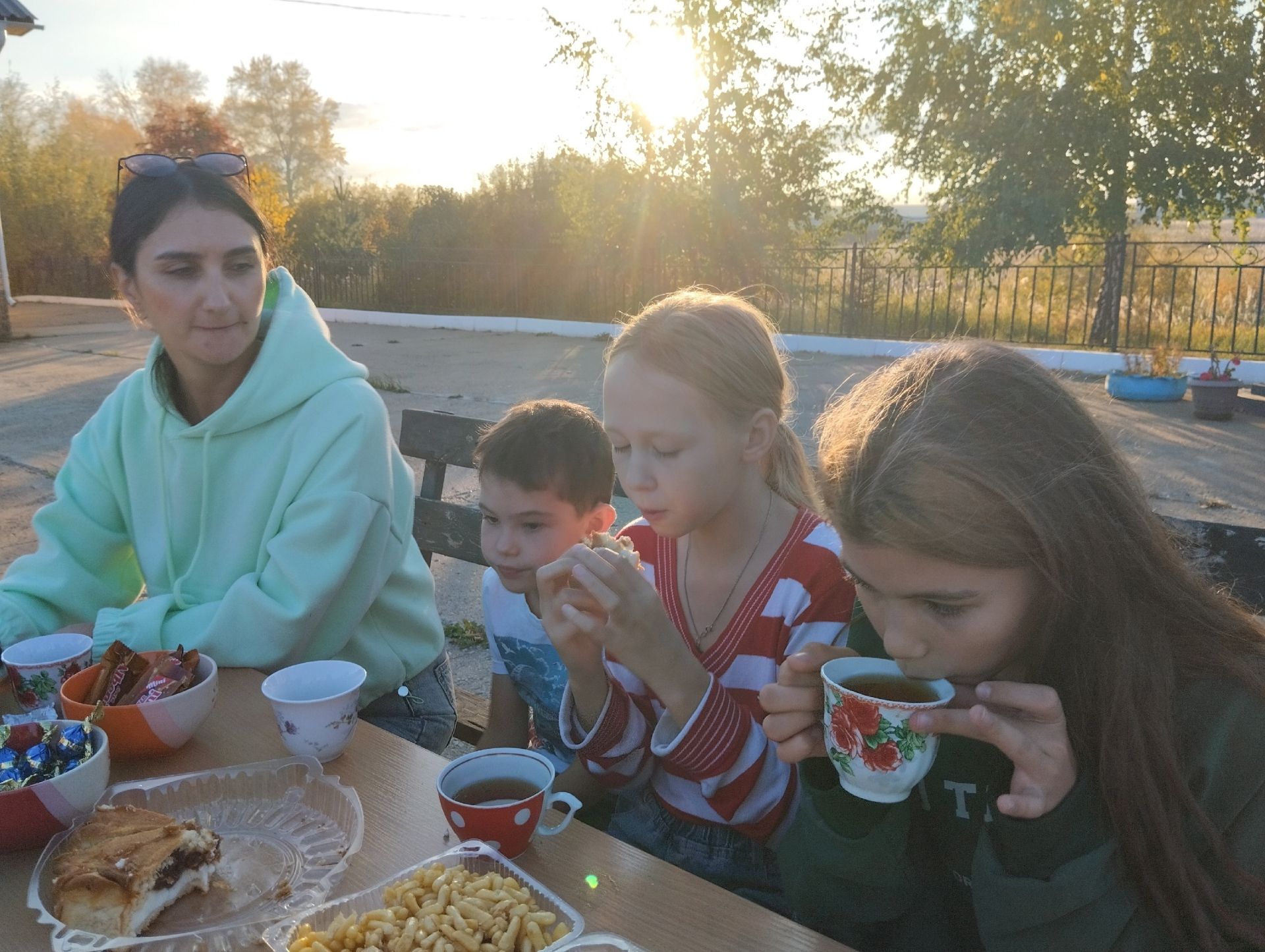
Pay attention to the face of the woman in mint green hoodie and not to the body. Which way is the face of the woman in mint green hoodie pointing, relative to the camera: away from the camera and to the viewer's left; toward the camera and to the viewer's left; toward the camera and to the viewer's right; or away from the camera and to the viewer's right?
toward the camera and to the viewer's right

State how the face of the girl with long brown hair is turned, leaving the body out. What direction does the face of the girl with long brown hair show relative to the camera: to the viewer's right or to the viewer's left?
to the viewer's left

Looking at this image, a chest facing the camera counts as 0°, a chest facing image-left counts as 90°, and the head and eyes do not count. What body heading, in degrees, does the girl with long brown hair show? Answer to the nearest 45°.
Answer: approximately 45°

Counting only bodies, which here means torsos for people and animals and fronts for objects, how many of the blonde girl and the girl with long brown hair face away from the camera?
0

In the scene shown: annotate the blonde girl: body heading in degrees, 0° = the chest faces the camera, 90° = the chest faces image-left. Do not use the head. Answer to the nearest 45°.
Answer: approximately 45°

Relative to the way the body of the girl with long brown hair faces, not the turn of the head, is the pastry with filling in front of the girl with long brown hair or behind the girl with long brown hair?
in front

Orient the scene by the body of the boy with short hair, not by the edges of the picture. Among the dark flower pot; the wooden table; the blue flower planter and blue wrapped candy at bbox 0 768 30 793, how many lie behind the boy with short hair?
2

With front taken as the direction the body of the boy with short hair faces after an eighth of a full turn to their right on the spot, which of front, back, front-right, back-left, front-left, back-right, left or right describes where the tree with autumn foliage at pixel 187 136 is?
front-right

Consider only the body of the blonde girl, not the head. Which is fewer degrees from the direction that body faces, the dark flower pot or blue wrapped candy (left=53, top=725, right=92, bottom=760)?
the blue wrapped candy

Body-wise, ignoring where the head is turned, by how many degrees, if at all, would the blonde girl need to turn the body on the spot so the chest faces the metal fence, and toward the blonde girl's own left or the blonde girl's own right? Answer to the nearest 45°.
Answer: approximately 135° to the blonde girl's own right

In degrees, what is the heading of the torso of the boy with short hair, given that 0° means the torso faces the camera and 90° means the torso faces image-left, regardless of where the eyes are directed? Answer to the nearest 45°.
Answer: approximately 45°

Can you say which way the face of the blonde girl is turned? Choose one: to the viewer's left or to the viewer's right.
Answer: to the viewer's left

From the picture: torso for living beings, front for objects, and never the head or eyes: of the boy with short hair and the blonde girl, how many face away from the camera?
0
